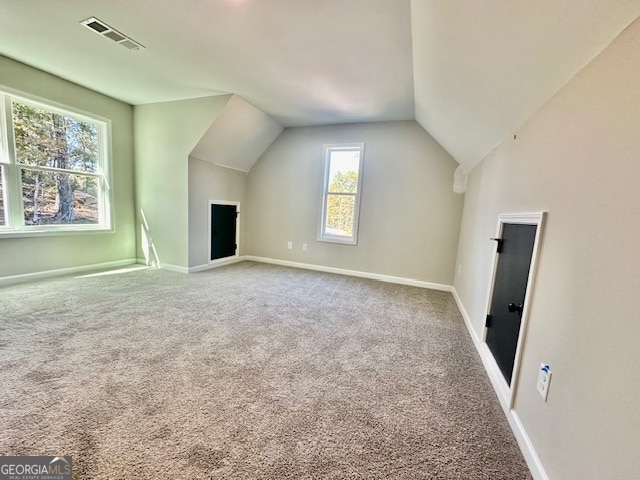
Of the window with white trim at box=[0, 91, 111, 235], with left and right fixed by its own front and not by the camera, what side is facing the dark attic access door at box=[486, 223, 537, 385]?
front

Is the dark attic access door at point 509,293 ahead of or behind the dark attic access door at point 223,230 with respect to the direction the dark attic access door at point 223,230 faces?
ahead

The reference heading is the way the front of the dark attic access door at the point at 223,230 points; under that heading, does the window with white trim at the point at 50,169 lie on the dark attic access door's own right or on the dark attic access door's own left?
on the dark attic access door's own right

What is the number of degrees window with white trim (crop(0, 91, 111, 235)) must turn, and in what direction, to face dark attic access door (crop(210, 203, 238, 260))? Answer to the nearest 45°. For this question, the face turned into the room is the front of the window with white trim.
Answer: approximately 45° to its left

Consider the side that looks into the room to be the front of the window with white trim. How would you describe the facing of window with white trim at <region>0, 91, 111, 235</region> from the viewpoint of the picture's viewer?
facing the viewer and to the right of the viewer

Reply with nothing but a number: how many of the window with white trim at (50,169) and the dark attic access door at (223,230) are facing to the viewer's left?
0

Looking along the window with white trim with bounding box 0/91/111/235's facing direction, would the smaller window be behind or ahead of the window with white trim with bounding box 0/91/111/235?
ahead

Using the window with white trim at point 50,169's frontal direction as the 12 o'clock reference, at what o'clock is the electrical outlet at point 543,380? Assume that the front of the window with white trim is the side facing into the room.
The electrical outlet is roughly at 1 o'clock from the window with white trim.
